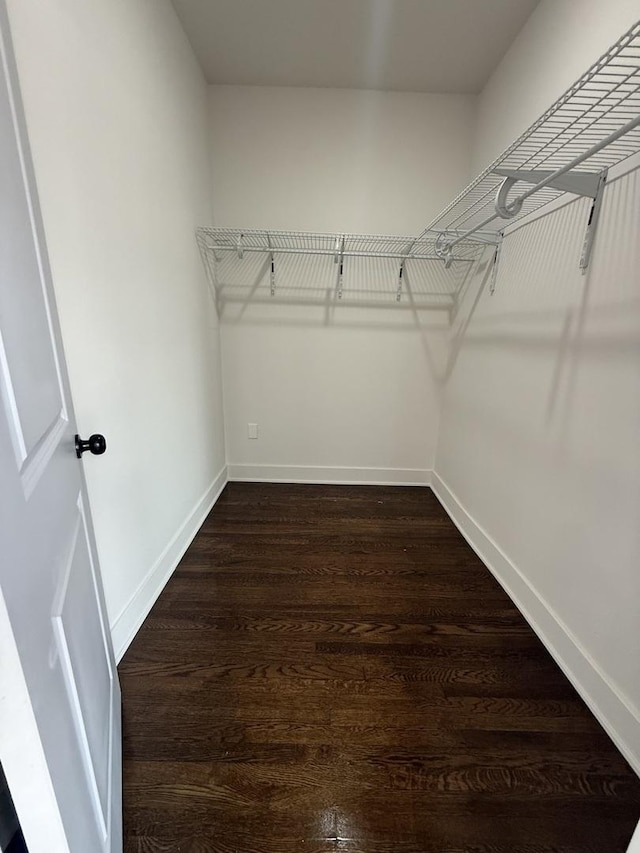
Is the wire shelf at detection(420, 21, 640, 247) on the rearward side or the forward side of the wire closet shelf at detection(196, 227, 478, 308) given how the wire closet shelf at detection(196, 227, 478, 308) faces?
on the forward side

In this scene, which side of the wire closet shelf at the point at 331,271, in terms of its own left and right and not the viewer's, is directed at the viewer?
front

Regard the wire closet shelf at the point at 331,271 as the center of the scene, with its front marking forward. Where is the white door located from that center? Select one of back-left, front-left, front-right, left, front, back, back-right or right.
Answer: front

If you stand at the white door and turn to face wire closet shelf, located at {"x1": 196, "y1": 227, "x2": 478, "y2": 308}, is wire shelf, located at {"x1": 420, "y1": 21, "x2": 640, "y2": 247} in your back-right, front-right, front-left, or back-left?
front-right
